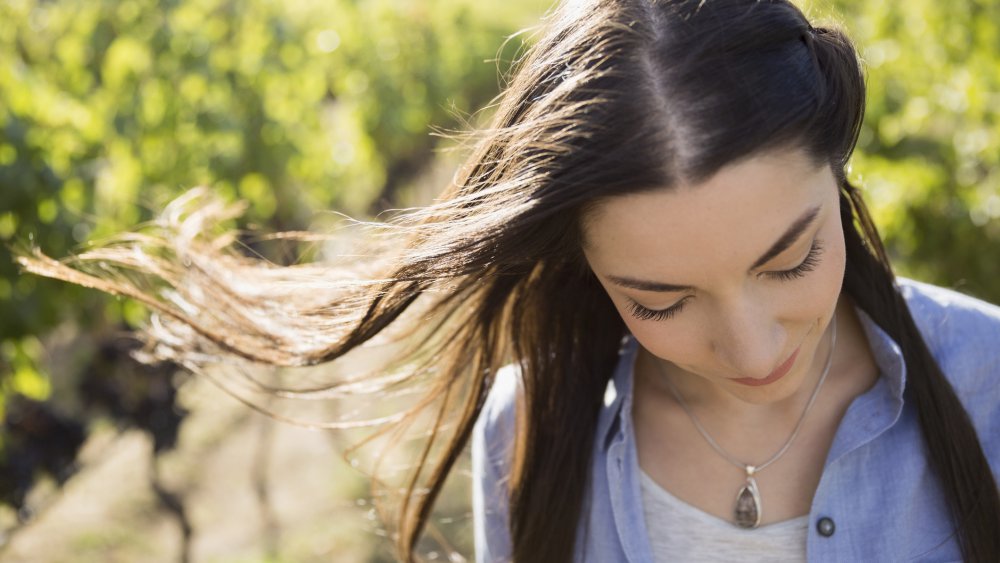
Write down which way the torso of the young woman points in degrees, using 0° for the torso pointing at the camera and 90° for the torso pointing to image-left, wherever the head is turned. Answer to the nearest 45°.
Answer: approximately 0°
